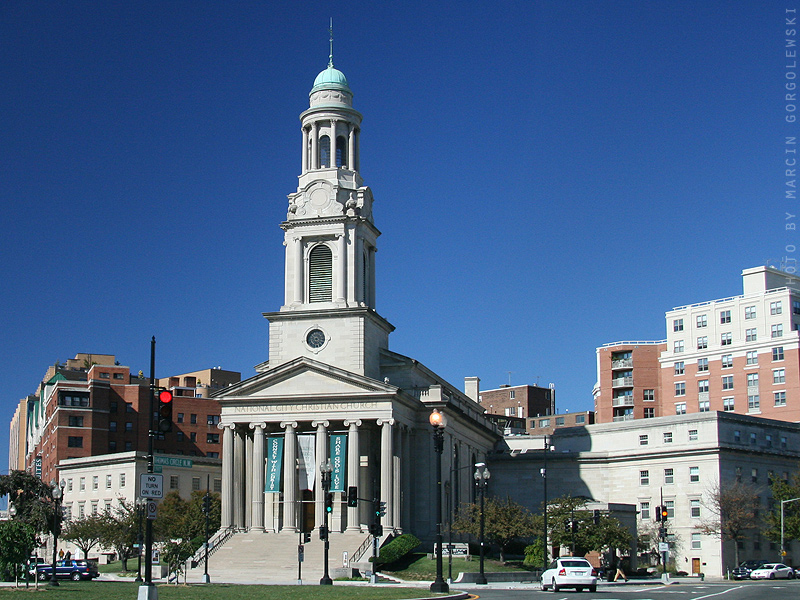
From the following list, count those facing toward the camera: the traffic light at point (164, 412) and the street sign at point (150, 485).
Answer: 2

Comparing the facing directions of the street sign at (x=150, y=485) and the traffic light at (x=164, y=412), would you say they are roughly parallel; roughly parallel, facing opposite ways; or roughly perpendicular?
roughly parallel

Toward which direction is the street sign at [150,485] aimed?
toward the camera

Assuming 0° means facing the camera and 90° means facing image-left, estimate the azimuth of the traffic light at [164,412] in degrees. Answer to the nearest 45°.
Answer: approximately 0°
